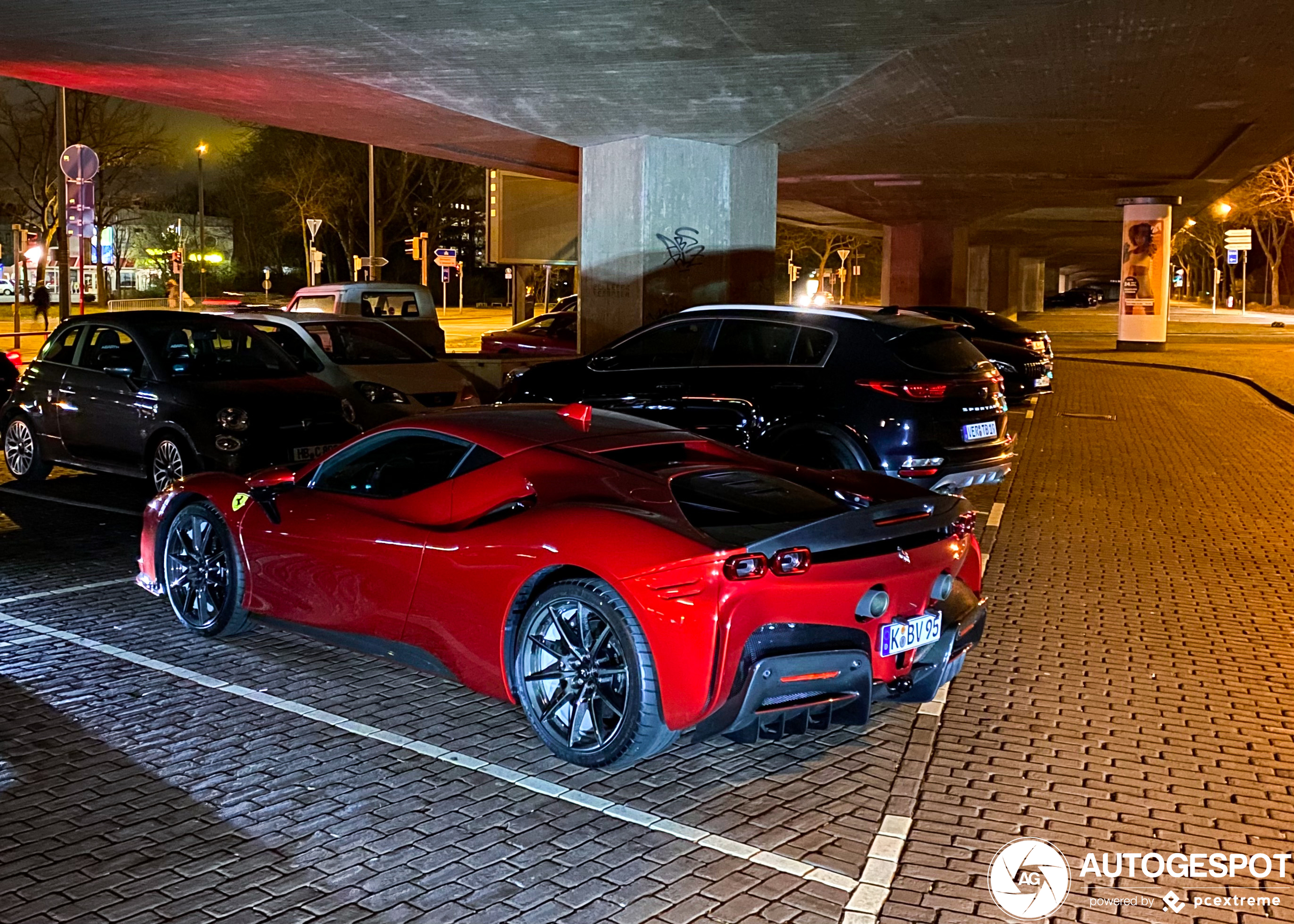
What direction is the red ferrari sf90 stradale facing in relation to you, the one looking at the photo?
facing away from the viewer and to the left of the viewer

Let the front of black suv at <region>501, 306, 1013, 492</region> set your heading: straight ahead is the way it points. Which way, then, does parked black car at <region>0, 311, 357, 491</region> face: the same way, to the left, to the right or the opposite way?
the opposite way

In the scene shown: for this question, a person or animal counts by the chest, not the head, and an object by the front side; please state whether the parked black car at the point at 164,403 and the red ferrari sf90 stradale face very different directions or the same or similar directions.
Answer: very different directions

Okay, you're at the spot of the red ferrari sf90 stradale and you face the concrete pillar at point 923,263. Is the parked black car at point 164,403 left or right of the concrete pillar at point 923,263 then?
left

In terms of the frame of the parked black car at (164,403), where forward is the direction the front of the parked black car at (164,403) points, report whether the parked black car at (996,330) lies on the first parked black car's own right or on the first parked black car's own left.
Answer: on the first parked black car's own left

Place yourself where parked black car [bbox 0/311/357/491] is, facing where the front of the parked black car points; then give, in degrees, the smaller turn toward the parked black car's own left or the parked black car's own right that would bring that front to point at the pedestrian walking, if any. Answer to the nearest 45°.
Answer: approximately 135° to the parked black car's own left
